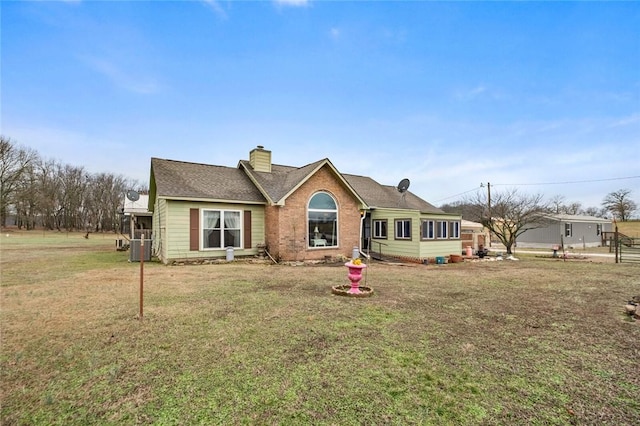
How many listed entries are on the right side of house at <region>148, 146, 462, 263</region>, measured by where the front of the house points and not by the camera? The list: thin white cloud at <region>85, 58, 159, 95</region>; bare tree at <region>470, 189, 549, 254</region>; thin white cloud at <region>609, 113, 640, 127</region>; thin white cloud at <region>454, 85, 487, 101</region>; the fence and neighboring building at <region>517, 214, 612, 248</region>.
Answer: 1

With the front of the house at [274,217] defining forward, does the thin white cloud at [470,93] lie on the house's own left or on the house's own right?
on the house's own left

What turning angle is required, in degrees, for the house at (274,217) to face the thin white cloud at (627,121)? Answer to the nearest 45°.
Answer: approximately 90° to its left

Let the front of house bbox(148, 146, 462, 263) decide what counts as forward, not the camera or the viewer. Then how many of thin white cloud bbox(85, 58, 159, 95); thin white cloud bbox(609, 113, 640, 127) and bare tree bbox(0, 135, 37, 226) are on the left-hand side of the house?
1

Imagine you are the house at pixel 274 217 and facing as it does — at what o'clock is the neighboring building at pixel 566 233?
The neighboring building is roughly at 8 o'clock from the house.

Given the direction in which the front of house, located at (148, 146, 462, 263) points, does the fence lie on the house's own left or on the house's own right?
on the house's own left

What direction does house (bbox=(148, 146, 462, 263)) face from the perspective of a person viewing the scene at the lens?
facing the viewer

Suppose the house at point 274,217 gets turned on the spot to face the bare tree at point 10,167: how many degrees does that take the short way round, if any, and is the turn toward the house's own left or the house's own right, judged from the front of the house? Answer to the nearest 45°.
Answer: approximately 135° to the house's own right

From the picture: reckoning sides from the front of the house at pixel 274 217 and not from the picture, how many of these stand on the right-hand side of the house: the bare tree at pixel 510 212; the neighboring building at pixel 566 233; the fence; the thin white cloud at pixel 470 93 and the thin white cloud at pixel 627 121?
0

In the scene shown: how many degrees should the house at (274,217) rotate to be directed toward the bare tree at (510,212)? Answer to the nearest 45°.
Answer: approximately 135° to its left

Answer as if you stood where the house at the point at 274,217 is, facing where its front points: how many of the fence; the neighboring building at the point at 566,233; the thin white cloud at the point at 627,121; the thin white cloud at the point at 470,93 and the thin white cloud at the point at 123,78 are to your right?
1
